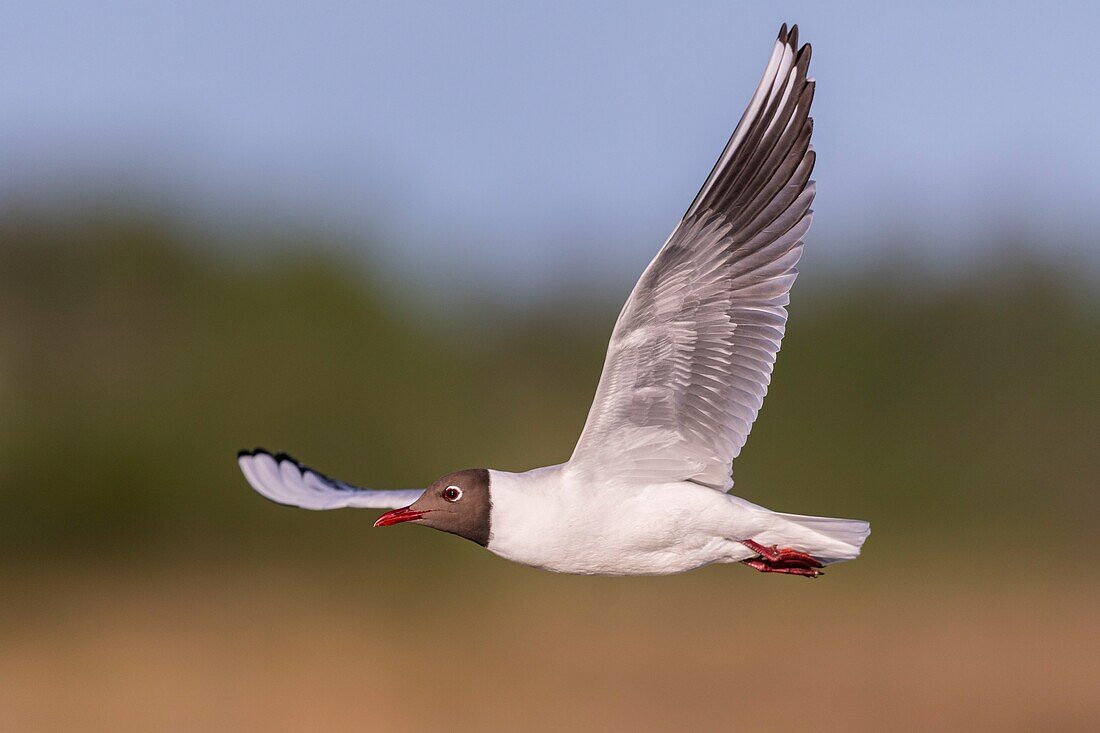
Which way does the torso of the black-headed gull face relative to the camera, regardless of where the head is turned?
to the viewer's left
